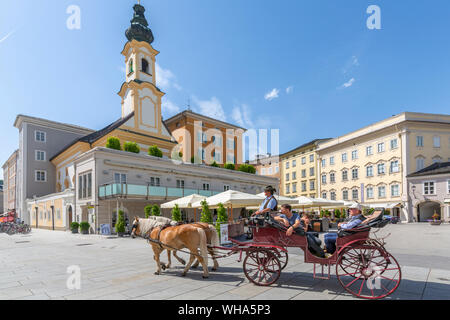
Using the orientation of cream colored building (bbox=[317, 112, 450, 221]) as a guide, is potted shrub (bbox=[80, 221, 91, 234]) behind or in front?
in front

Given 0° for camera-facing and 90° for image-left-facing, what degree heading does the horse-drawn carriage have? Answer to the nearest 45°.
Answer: approximately 90°

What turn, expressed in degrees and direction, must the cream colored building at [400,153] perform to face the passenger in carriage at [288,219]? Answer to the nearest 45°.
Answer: approximately 45° to its left

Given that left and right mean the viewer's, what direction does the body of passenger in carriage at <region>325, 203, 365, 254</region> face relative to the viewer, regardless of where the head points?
facing to the left of the viewer

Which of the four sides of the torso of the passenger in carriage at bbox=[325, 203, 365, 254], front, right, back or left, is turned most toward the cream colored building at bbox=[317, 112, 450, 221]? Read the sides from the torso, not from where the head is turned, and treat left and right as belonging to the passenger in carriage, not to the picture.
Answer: right

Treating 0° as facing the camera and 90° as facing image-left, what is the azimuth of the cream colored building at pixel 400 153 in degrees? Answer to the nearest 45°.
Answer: approximately 45°

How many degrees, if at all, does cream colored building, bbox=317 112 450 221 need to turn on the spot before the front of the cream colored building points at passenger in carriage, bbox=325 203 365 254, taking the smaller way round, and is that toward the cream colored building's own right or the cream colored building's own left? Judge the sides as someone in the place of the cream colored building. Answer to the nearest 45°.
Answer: approximately 45° to the cream colored building's own left

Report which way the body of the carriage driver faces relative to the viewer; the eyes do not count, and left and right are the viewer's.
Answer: facing to the left of the viewer

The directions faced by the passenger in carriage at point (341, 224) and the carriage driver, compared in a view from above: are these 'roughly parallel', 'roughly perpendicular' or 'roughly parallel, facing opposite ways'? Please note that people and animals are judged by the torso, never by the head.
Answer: roughly parallel
